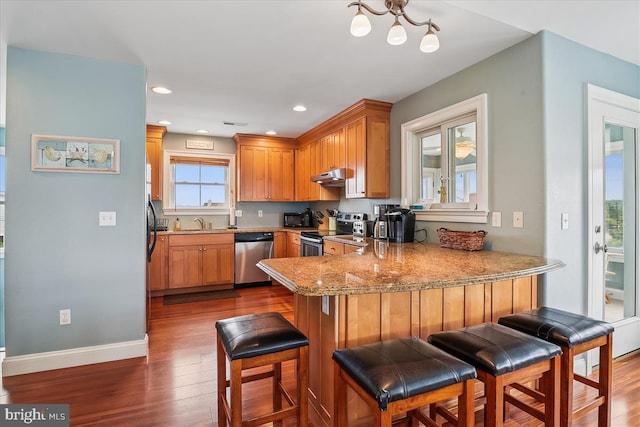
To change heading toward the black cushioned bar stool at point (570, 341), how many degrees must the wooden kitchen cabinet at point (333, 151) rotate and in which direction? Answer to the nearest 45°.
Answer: approximately 90° to its left

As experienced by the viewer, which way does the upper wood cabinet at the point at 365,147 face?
facing the viewer and to the left of the viewer

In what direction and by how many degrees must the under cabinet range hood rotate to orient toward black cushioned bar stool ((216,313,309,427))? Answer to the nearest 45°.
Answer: approximately 45° to its left

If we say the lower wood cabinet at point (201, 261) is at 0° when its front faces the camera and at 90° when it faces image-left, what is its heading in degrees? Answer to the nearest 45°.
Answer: approximately 0°

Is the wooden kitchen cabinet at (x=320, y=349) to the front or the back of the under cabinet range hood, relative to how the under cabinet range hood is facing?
to the front

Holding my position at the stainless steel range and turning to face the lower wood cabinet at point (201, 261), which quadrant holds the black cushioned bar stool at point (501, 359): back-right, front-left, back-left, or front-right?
back-left

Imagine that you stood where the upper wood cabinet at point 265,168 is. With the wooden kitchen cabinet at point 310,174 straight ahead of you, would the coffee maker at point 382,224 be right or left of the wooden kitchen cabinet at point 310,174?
right

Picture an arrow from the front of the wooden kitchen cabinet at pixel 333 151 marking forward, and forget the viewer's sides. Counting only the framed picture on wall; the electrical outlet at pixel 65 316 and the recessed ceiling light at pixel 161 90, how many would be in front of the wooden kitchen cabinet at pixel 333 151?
3

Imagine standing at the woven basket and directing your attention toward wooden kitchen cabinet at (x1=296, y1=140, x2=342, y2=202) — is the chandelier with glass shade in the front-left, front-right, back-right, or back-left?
back-left

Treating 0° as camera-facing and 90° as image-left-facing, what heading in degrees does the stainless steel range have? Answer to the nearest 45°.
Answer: approximately 45°

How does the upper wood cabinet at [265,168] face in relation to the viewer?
toward the camera

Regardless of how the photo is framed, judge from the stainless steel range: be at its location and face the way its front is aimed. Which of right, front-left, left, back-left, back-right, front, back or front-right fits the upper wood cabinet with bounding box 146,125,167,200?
front-right

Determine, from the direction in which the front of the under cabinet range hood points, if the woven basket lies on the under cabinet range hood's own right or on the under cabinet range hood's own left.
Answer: on the under cabinet range hood's own left
